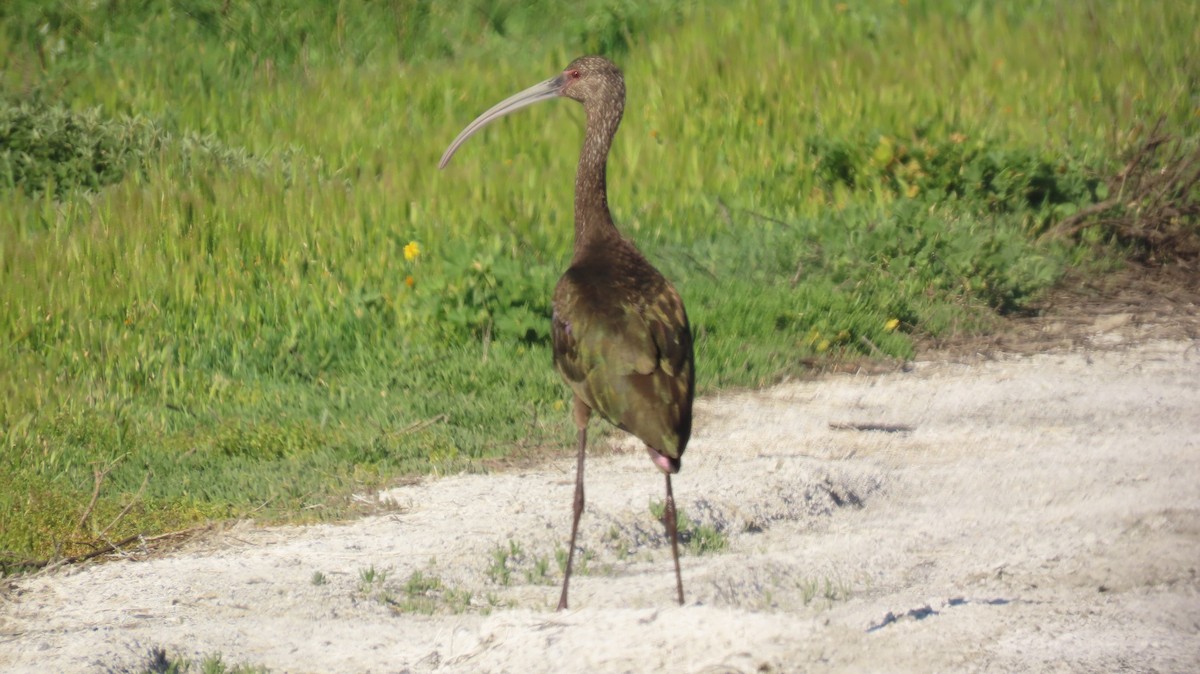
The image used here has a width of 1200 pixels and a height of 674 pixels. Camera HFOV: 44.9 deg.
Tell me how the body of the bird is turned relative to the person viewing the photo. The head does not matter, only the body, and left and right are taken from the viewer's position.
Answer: facing away from the viewer and to the left of the viewer
